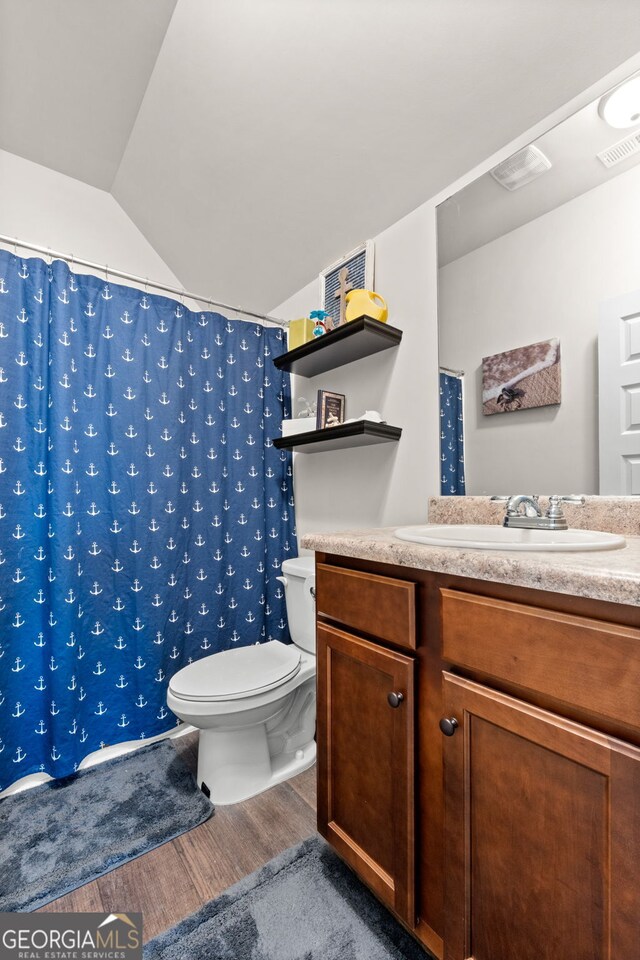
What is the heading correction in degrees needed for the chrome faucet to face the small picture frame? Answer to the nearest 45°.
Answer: approximately 90° to its right

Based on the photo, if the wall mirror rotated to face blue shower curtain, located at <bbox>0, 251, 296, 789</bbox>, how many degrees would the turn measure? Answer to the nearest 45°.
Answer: approximately 45° to its right

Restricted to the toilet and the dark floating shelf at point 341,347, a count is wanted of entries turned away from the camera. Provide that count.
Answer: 0

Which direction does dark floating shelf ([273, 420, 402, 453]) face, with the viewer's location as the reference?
facing the viewer and to the left of the viewer

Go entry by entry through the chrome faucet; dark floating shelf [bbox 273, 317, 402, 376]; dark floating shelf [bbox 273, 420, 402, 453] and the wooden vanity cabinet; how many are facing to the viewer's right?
0

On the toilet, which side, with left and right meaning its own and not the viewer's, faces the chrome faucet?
left

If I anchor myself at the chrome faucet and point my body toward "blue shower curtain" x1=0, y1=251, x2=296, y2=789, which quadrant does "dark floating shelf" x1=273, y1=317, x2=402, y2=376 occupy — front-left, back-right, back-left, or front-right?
front-right

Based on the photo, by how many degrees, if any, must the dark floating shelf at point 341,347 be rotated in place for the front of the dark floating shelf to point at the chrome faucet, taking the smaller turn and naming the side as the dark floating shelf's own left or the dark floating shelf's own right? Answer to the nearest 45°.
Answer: approximately 90° to the dark floating shelf's own left

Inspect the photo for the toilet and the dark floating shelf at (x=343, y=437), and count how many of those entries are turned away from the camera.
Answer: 0
